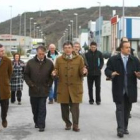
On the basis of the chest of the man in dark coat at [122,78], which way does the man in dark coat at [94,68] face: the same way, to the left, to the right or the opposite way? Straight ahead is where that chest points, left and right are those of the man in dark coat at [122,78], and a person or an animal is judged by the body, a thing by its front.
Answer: the same way

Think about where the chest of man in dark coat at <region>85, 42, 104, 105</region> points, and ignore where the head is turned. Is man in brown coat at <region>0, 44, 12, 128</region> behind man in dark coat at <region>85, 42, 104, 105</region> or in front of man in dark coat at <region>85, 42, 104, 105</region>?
in front

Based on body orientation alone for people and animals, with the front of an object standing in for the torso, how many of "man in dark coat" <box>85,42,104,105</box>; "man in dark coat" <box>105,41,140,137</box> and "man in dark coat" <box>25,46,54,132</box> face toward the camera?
3

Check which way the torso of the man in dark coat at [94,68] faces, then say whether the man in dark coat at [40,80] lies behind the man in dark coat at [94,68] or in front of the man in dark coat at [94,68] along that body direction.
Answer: in front

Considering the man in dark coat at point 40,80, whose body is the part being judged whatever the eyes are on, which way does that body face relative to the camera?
toward the camera

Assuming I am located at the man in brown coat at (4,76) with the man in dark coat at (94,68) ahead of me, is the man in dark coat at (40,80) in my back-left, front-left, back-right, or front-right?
front-right

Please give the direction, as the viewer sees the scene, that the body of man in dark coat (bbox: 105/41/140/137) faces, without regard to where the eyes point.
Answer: toward the camera

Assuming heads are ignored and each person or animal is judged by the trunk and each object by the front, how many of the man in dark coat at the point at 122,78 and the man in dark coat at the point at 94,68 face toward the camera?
2

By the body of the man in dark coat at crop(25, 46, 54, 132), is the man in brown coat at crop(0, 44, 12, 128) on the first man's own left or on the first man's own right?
on the first man's own right

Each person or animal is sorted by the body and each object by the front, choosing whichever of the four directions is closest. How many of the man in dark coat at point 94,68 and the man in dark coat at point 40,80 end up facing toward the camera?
2

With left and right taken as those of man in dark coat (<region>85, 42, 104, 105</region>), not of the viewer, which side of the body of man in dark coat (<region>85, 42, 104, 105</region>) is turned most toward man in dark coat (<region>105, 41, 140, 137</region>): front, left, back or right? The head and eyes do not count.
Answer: front

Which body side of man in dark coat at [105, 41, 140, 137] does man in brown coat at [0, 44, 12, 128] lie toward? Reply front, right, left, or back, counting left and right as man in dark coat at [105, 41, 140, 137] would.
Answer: right

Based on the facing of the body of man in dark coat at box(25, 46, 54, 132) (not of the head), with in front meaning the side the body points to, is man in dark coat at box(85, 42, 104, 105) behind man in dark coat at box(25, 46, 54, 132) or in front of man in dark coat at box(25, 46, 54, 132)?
behind

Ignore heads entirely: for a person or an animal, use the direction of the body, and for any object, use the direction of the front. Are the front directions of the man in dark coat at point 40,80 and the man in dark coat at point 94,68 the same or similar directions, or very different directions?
same or similar directions
